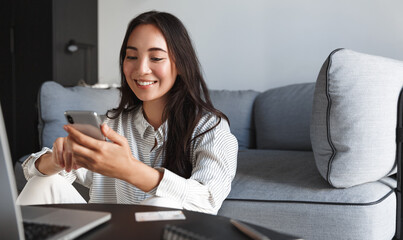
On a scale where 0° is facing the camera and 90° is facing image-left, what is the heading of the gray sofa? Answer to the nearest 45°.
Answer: approximately 0°

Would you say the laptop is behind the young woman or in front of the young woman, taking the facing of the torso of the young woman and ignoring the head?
in front

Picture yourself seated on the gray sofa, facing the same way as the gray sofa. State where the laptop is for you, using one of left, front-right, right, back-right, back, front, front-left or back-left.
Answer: front-right

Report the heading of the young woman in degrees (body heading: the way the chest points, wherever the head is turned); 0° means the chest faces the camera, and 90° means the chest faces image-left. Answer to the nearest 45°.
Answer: approximately 45°

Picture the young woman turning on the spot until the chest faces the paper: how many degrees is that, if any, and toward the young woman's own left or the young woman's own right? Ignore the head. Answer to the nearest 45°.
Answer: approximately 45° to the young woman's own left
